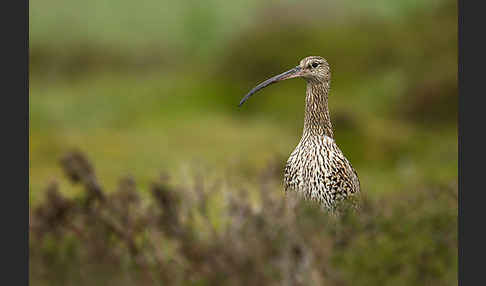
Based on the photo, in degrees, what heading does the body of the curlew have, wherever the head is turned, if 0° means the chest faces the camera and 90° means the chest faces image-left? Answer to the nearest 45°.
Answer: approximately 45°
